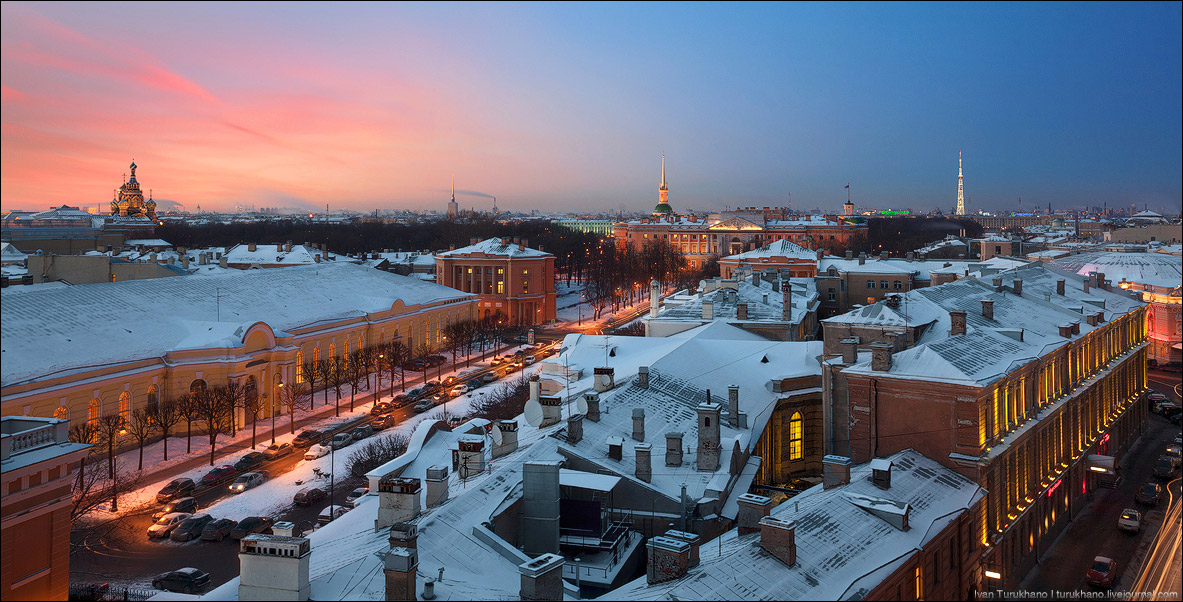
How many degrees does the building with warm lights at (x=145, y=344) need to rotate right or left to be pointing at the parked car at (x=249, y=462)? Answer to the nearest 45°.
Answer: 0° — it already faces it

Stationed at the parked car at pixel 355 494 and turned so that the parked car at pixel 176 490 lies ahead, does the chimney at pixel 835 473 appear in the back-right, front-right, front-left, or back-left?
back-left

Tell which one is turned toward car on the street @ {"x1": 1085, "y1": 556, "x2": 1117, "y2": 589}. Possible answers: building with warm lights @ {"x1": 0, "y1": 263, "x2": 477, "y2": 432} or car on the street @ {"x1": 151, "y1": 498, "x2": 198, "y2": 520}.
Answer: the building with warm lights

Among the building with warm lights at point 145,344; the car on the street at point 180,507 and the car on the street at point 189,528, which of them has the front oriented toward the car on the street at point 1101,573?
the building with warm lights

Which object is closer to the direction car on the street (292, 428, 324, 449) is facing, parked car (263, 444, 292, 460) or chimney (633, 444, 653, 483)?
the parked car
